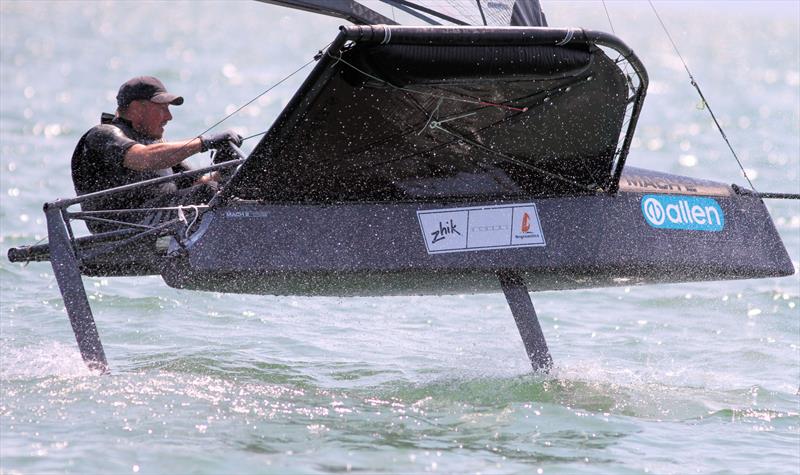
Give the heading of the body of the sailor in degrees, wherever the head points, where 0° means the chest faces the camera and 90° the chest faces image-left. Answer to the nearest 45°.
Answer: approximately 270°

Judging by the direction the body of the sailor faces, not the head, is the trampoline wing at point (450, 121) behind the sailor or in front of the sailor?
in front

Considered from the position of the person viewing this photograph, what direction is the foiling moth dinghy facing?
facing to the right of the viewer
